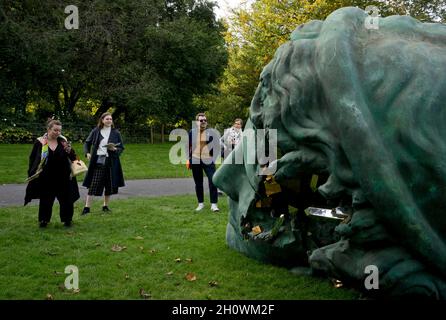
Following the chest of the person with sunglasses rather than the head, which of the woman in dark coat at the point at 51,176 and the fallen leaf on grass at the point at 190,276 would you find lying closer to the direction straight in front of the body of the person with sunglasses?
the fallen leaf on grass

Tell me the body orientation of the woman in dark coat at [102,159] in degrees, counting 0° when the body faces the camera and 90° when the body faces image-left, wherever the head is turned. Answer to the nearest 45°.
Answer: approximately 0°

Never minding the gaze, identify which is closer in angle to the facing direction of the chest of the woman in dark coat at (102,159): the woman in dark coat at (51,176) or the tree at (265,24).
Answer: the woman in dark coat

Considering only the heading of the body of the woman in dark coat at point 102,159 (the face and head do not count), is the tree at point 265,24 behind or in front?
behind

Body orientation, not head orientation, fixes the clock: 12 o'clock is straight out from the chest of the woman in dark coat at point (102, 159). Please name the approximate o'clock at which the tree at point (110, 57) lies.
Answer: The tree is roughly at 6 o'clock from the woman in dark coat.

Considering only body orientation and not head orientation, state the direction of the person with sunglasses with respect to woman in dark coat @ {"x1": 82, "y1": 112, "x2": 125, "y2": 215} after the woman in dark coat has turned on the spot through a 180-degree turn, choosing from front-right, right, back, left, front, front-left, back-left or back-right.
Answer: right

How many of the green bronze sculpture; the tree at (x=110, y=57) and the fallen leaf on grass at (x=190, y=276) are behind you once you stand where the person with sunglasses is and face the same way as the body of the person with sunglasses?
1

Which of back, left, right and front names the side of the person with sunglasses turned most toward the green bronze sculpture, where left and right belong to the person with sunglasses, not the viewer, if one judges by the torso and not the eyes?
front

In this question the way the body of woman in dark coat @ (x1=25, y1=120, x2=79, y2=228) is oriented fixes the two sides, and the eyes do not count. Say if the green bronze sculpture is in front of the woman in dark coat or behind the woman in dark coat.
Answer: in front
